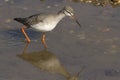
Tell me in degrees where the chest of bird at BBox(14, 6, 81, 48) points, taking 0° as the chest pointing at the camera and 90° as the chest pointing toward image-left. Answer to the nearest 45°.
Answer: approximately 270°
